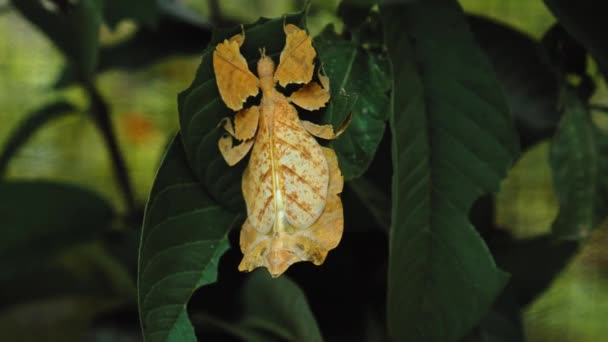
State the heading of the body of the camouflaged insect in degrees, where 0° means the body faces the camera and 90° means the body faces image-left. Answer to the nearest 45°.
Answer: approximately 180°
